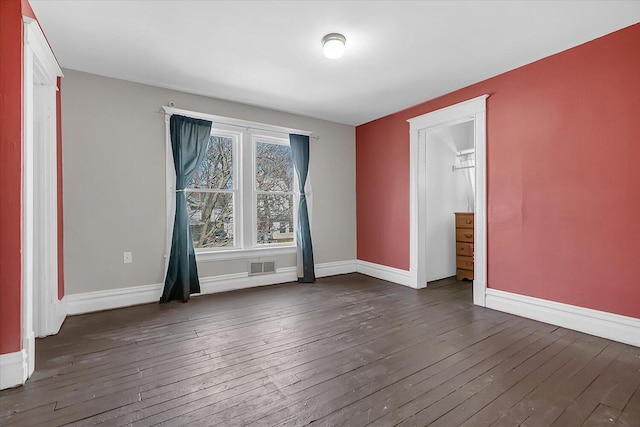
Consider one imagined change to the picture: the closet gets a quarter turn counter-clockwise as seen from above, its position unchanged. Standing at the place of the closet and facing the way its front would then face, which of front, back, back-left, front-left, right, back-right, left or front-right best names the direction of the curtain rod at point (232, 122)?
right

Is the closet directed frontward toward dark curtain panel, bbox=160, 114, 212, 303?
yes

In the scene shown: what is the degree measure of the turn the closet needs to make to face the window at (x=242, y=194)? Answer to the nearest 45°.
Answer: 0° — it already faces it

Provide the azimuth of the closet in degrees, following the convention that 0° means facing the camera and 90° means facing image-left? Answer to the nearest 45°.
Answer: approximately 45°

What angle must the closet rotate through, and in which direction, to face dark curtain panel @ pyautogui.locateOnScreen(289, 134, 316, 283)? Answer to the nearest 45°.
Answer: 0° — it already faces it

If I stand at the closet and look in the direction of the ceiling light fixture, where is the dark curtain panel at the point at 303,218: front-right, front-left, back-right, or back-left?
front-right

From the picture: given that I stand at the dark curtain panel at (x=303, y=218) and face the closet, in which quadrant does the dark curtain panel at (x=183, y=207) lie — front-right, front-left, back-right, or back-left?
back-right

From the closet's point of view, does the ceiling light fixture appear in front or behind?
in front
